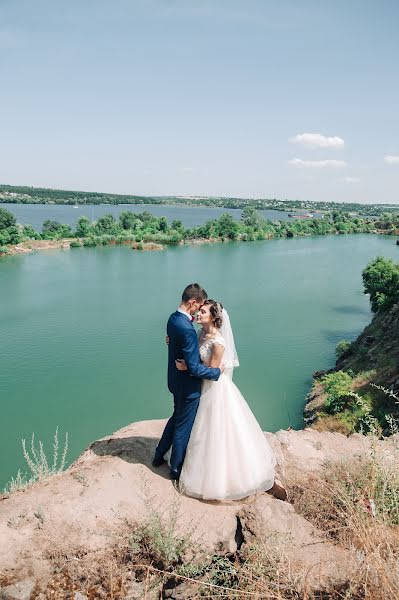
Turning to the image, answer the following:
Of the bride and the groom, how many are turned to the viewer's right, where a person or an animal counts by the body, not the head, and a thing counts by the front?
1

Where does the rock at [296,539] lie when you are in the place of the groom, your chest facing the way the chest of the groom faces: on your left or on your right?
on your right

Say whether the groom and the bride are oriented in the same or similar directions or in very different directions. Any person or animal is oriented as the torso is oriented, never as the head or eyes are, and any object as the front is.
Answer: very different directions

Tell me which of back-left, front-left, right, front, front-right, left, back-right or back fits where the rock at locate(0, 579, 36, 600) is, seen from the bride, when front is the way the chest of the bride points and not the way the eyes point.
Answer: front-left

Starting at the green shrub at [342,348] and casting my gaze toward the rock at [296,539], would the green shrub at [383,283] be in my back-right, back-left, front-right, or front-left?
back-left

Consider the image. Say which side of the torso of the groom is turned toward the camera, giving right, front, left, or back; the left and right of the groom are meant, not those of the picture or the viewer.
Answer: right

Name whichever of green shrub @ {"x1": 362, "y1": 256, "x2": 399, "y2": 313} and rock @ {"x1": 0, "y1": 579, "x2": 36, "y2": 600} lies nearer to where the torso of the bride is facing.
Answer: the rock

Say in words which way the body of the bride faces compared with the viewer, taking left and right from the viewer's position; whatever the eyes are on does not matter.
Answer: facing to the left of the viewer
